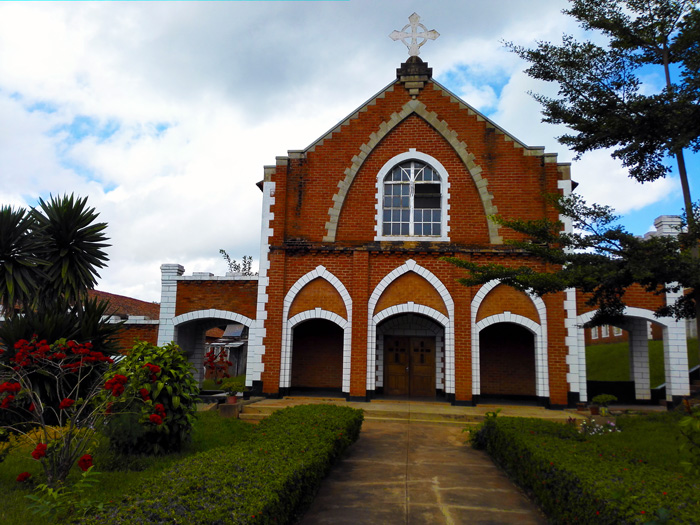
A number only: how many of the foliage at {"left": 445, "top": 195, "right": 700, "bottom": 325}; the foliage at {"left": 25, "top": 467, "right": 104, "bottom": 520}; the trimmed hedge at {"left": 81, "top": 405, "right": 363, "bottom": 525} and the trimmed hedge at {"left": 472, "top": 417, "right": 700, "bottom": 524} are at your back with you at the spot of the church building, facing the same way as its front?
0

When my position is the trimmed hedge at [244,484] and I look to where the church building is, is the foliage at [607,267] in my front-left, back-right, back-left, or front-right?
front-right

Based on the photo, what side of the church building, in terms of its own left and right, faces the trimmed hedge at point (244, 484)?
front

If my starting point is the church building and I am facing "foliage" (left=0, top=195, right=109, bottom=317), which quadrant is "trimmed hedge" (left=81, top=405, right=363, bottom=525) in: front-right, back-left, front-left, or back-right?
front-left

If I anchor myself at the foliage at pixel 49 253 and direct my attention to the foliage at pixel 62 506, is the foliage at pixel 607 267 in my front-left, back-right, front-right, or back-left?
front-left

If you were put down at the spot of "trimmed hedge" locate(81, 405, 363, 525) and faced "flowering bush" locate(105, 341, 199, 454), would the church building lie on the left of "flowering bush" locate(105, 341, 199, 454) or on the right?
right

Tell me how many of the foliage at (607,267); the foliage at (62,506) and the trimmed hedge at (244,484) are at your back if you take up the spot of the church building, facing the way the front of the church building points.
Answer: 0

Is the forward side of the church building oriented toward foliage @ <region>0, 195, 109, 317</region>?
no

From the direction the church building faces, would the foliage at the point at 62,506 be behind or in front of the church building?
in front

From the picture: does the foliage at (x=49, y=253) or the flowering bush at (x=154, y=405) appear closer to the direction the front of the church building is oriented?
the flowering bush

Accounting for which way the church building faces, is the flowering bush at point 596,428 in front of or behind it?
in front

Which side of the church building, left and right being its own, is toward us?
front

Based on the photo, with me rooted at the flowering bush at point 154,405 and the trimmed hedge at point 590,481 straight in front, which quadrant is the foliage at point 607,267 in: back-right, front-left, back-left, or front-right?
front-left

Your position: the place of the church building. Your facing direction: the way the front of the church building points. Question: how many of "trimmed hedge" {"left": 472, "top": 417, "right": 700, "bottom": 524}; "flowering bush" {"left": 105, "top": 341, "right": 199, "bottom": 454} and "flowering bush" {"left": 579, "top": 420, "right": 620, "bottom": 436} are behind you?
0

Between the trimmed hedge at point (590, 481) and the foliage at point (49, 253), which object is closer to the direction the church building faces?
the trimmed hedge
